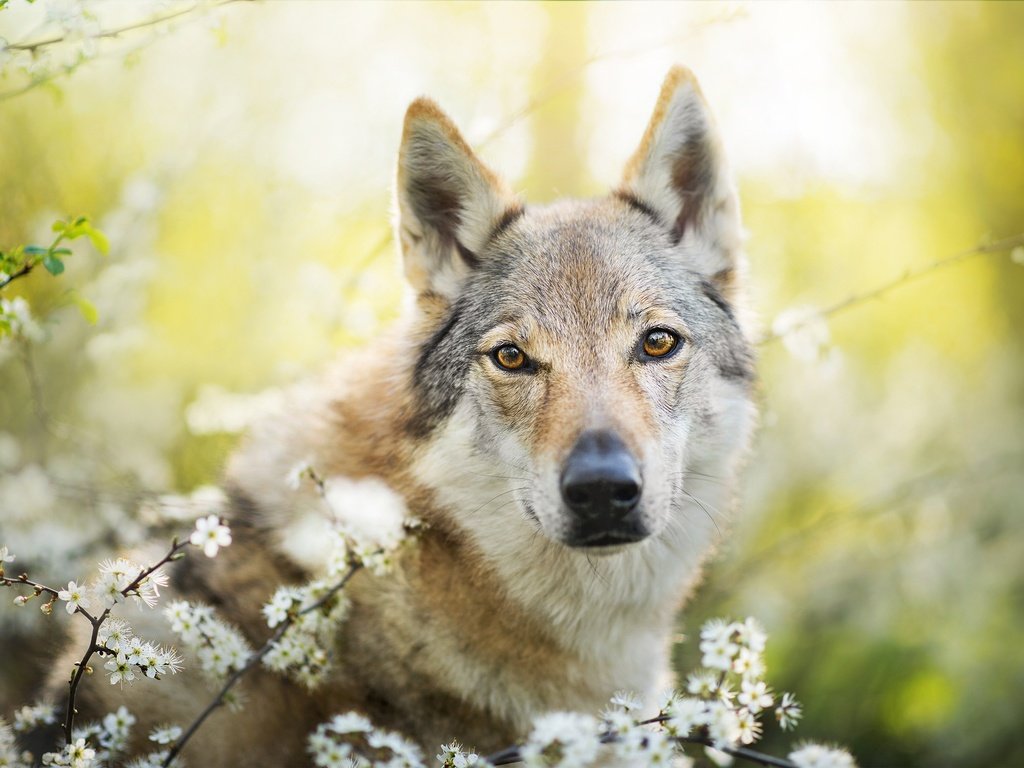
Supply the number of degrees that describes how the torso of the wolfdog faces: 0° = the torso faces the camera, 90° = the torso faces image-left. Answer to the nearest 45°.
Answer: approximately 315°

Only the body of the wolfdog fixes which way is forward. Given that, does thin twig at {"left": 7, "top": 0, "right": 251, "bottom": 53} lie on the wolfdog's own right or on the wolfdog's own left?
on the wolfdog's own right

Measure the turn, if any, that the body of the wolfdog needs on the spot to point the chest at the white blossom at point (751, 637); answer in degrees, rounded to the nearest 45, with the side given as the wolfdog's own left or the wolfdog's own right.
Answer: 0° — it already faces it
